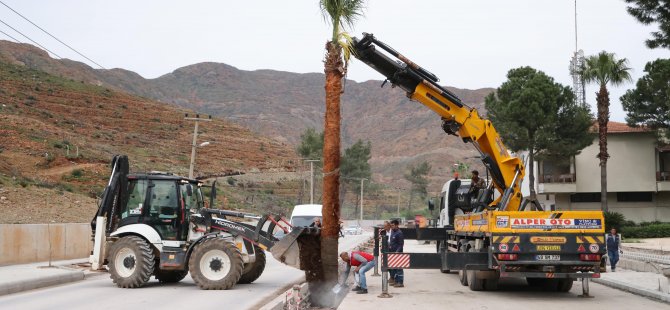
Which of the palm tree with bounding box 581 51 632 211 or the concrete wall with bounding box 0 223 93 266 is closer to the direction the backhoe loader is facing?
the palm tree

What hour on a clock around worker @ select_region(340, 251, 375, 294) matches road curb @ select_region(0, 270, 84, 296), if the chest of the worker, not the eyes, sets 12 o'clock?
The road curb is roughly at 12 o'clock from the worker.

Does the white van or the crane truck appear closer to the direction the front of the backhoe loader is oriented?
the crane truck

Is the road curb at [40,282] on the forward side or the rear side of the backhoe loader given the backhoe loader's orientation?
on the rear side

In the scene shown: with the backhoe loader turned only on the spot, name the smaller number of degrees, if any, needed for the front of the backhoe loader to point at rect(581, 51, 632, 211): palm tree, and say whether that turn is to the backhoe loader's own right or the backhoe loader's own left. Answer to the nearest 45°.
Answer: approximately 90° to the backhoe loader's own left

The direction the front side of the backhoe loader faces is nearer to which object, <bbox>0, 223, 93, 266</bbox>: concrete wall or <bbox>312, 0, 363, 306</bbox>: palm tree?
the palm tree

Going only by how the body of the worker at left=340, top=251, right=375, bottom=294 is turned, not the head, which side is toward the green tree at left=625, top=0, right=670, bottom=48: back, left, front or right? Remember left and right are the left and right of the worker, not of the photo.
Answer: back

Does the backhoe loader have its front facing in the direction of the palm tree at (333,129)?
yes

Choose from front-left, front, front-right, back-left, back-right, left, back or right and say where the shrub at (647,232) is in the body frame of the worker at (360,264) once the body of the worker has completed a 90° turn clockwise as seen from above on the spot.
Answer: front-right

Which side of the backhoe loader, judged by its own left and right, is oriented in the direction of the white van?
left

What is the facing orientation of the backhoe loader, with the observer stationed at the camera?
facing the viewer and to the right of the viewer

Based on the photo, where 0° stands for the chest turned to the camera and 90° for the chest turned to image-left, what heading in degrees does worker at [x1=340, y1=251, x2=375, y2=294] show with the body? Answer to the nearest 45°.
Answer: approximately 90°
